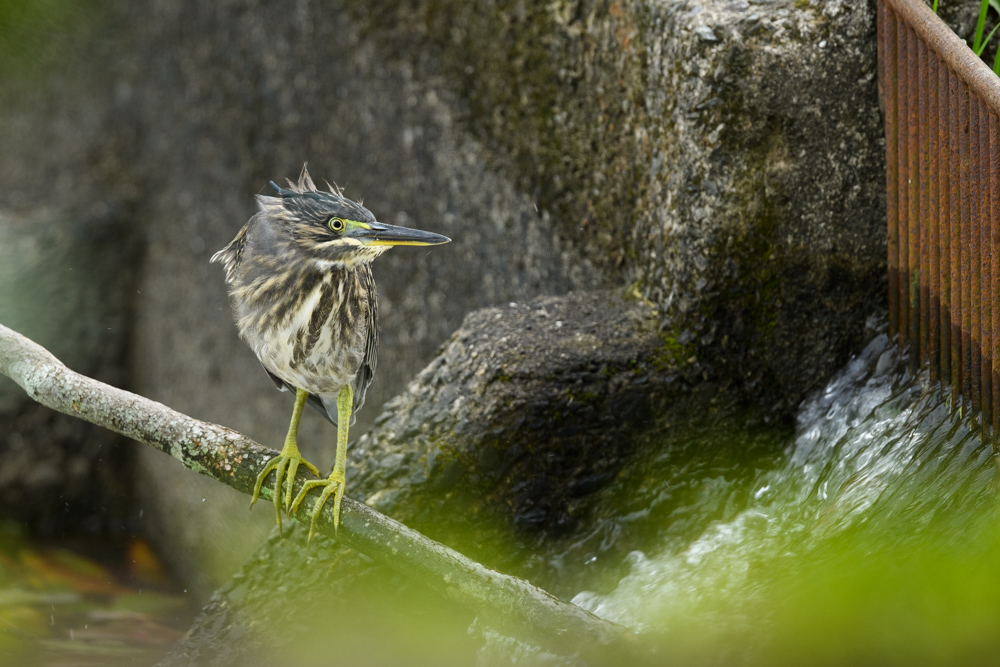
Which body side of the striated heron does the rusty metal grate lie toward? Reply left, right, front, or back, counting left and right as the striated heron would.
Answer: left

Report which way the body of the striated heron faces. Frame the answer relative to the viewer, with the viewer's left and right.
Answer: facing the viewer
